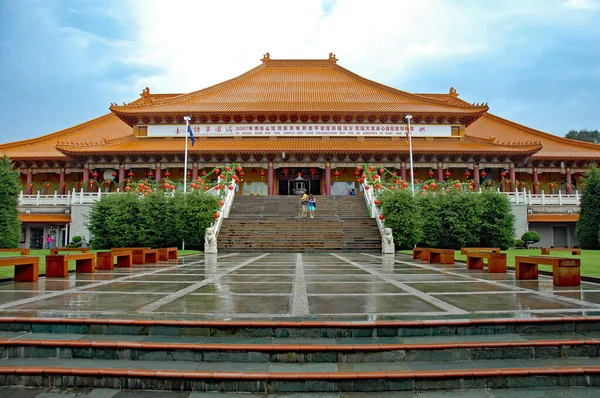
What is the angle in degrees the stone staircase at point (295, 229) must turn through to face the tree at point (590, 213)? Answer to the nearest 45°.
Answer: approximately 90° to its left

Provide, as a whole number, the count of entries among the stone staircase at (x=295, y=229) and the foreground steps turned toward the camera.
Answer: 2

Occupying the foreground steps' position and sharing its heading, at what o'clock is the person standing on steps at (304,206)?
The person standing on steps is roughly at 6 o'clock from the foreground steps.

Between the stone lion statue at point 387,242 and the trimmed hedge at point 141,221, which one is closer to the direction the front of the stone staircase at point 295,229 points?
the stone lion statue

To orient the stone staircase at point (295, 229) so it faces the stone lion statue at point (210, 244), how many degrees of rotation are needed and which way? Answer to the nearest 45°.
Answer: approximately 45° to its right

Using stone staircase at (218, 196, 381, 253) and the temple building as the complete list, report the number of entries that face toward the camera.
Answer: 2

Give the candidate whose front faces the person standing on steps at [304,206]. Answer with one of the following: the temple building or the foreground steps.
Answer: the temple building

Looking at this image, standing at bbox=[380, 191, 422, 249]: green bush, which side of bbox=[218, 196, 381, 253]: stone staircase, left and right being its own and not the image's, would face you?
left

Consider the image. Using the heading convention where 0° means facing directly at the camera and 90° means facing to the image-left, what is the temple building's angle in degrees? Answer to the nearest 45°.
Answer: approximately 0°
